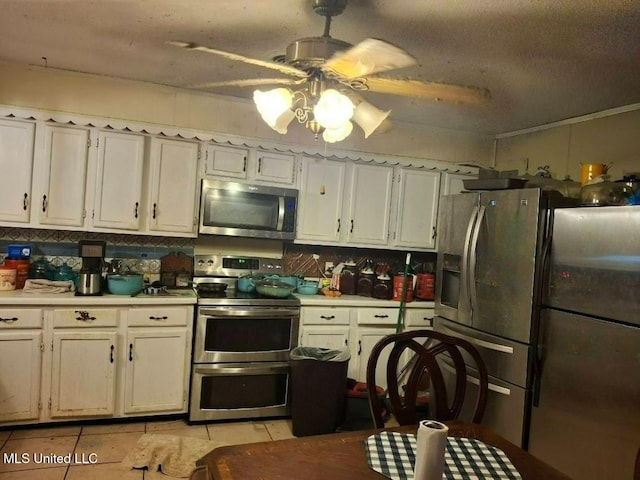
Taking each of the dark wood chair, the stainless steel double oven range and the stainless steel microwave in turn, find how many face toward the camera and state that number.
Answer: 3

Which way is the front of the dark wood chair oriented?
toward the camera

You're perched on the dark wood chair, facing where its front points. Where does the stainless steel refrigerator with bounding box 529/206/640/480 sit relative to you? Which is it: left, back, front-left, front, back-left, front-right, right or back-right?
back-left

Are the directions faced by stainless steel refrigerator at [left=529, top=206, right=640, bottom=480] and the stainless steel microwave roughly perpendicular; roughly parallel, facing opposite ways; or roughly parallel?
roughly perpendicular

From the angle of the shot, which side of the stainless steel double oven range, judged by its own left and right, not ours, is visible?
front

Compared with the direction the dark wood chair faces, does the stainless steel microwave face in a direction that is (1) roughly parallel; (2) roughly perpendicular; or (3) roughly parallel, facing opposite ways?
roughly parallel

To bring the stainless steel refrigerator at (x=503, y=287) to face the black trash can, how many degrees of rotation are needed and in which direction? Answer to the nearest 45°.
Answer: approximately 45° to its right

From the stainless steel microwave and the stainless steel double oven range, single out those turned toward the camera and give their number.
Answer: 2

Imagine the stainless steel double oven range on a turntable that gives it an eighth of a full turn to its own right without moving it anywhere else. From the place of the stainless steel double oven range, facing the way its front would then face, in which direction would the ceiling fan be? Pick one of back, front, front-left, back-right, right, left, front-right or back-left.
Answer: front-left

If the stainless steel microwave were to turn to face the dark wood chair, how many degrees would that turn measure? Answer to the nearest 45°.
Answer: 0° — it already faces it

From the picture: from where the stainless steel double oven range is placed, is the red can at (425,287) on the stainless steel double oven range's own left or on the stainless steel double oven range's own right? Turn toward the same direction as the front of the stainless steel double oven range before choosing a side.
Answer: on the stainless steel double oven range's own left

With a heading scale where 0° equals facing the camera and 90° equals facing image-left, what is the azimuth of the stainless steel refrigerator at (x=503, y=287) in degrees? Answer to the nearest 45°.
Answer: approximately 45°

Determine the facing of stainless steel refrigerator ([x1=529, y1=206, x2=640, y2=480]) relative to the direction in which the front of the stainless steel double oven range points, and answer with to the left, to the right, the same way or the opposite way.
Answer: to the right

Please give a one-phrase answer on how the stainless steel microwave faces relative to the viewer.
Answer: facing the viewer

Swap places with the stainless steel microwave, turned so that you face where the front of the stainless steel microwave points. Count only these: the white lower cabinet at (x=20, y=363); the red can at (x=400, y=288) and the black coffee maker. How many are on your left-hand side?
1
